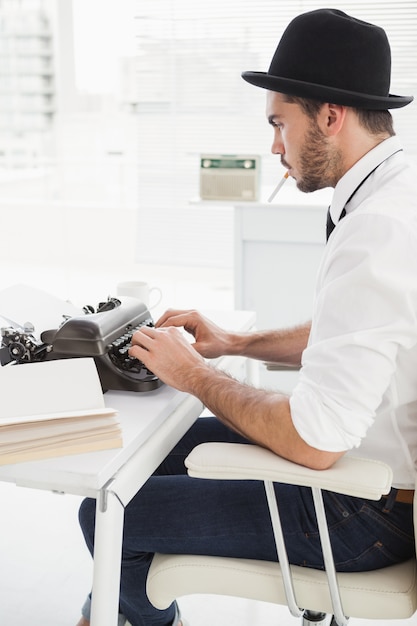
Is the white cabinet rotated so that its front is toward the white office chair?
yes

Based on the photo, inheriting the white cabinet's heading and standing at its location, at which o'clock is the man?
The man is roughly at 12 o'clock from the white cabinet.

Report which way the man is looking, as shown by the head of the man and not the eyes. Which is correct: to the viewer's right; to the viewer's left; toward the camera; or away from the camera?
to the viewer's left

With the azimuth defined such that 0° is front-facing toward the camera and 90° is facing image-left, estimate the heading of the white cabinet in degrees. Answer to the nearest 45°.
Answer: approximately 0°

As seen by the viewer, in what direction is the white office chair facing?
to the viewer's left

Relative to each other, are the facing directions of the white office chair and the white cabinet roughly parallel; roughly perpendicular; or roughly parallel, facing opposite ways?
roughly perpendicular

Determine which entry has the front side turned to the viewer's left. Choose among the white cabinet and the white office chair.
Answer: the white office chair

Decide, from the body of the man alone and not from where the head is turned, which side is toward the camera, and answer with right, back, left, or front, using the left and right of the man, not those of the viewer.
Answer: left

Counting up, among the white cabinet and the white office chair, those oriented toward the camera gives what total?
1

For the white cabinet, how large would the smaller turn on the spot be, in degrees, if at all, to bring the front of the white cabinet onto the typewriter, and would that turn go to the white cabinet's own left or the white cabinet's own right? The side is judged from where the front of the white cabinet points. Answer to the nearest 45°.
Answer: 0° — it already faces it

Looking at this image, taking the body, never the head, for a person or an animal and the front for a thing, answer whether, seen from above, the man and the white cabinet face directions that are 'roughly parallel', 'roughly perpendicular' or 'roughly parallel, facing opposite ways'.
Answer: roughly perpendicular

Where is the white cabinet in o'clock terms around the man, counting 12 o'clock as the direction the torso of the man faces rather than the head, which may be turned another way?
The white cabinet is roughly at 3 o'clock from the man.
